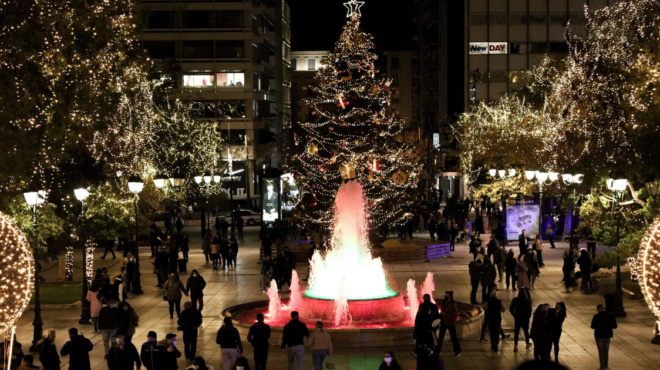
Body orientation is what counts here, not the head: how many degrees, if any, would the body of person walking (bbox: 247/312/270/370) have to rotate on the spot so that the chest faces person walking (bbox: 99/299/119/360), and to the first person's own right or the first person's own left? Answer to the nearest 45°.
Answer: approximately 45° to the first person's own left

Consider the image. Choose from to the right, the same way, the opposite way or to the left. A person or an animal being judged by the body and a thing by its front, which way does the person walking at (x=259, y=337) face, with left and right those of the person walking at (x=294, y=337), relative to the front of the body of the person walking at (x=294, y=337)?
the same way

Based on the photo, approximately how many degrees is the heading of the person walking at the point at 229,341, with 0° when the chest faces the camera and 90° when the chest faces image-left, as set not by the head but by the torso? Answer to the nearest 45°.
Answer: approximately 180°

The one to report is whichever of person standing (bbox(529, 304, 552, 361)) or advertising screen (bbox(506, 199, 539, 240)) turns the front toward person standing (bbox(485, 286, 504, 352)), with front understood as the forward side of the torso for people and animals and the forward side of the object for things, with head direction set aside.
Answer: the advertising screen

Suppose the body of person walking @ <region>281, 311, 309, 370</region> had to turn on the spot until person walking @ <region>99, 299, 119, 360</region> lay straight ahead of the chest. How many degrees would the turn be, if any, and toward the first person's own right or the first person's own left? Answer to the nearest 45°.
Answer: approximately 45° to the first person's own left

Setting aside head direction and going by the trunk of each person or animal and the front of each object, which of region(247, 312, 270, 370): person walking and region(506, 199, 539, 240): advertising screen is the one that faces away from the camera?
the person walking

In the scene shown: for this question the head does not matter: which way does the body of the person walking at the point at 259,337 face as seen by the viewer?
away from the camera

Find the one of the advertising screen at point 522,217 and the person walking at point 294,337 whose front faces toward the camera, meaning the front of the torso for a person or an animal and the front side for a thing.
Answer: the advertising screen

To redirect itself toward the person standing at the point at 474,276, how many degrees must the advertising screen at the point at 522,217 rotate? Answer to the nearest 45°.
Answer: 0° — it already faces them

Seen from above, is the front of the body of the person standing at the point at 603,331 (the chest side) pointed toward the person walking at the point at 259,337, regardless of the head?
no

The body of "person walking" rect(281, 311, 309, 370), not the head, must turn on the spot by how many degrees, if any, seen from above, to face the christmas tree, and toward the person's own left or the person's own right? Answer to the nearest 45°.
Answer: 0° — they already face it

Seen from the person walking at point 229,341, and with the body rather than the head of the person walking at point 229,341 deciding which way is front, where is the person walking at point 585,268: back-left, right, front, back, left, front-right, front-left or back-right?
front-right

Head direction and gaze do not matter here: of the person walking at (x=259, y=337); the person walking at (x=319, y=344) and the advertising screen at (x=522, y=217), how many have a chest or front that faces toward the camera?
1

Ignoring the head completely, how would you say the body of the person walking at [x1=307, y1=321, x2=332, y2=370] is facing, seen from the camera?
away from the camera

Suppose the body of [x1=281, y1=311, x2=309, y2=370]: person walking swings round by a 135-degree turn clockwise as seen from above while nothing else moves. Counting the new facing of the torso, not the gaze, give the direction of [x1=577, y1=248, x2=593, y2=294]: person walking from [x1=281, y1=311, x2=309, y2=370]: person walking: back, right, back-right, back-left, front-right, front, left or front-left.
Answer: left
